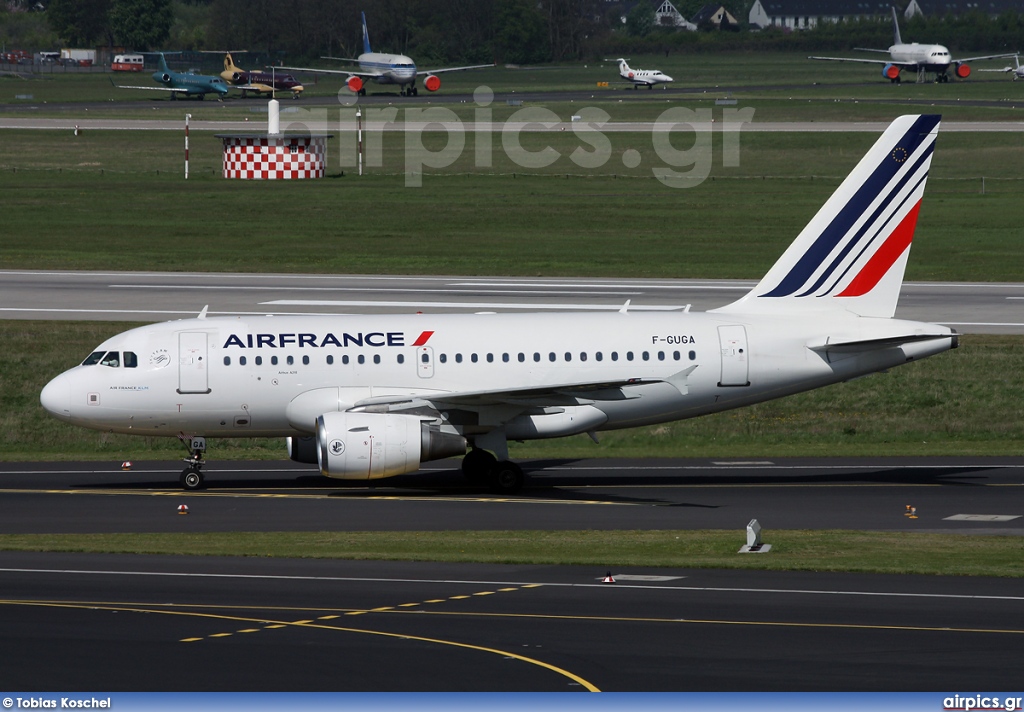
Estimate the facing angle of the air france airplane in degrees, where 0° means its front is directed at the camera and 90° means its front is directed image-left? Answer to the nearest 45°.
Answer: approximately 90°

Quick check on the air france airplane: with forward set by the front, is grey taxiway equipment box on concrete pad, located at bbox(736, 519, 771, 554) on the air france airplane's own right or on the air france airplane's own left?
on the air france airplane's own left
